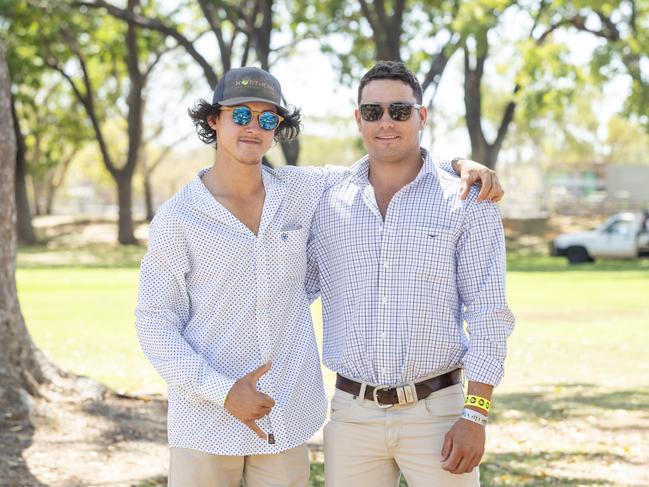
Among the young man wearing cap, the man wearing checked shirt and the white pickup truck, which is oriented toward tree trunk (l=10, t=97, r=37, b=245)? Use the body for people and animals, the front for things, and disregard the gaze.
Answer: the white pickup truck

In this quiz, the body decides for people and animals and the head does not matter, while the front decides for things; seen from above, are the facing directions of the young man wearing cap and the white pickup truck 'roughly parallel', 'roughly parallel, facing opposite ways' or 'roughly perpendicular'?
roughly perpendicular

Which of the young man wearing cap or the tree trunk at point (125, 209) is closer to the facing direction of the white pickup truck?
the tree trunk

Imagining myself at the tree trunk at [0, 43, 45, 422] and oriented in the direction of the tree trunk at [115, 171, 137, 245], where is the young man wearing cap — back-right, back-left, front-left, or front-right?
back-right

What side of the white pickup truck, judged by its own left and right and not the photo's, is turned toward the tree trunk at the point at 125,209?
front

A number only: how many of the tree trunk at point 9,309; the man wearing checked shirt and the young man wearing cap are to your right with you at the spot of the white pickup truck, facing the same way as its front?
0

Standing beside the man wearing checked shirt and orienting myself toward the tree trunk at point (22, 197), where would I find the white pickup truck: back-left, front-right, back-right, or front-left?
front-right

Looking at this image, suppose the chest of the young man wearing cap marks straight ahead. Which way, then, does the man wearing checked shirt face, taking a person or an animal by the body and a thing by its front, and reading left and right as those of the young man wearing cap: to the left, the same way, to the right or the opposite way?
the same way

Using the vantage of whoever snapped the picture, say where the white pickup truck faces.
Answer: facing to the left of the viewer

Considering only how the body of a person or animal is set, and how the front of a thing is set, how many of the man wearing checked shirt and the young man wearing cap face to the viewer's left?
0

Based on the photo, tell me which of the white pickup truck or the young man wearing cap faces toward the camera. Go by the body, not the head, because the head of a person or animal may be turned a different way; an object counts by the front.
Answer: the young man wearing cap

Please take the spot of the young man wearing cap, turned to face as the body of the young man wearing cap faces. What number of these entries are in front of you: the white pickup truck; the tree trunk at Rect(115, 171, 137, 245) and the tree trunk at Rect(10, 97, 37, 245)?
0

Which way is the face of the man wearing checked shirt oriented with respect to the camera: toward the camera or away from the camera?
toward the camera

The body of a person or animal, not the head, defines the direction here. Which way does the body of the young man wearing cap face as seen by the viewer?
toward the camera

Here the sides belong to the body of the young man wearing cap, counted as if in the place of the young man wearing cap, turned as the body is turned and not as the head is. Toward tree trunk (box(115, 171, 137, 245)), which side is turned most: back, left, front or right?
back

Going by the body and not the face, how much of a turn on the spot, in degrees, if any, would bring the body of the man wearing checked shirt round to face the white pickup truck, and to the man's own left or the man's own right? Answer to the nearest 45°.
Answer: approximately 180°

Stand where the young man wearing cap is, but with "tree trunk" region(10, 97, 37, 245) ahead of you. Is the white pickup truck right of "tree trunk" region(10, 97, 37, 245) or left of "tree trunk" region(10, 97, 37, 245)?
right
